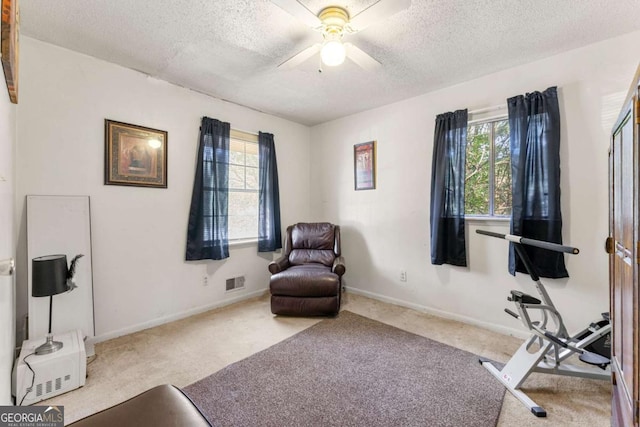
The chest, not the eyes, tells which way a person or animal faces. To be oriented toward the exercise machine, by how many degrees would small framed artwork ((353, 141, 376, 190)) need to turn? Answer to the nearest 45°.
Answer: approximately 90° to its left

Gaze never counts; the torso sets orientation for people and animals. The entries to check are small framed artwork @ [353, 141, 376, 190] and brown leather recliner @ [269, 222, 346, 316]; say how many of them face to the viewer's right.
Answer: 0

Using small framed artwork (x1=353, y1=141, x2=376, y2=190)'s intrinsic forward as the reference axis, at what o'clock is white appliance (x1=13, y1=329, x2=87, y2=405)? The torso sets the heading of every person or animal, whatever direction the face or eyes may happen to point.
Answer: The white appliance is roughly at 12 o'clock from the small framed artwork.

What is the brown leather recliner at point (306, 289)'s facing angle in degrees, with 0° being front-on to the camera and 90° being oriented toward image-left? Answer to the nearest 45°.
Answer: approximately 0°

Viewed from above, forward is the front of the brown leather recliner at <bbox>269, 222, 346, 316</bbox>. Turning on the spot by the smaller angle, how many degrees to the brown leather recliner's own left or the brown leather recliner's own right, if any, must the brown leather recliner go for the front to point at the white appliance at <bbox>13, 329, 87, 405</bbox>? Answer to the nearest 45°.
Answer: approximately 45° to the brown leather recliner's own right

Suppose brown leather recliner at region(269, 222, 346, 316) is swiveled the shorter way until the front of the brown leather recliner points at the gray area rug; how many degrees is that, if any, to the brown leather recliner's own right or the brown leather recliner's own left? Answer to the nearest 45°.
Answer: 0° — it already faces it

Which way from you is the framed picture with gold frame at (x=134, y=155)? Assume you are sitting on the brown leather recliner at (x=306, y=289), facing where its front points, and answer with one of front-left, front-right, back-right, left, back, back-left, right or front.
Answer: right

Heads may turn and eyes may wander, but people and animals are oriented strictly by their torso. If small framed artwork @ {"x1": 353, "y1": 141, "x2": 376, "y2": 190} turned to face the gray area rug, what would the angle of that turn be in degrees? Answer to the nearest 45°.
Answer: approximately 45° to its left

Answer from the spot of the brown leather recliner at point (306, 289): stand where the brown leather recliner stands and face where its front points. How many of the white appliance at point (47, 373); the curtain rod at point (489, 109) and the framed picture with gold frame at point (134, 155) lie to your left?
1

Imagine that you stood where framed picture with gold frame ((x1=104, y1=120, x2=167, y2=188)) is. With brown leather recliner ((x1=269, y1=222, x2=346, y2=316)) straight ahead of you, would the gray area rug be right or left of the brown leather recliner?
right
